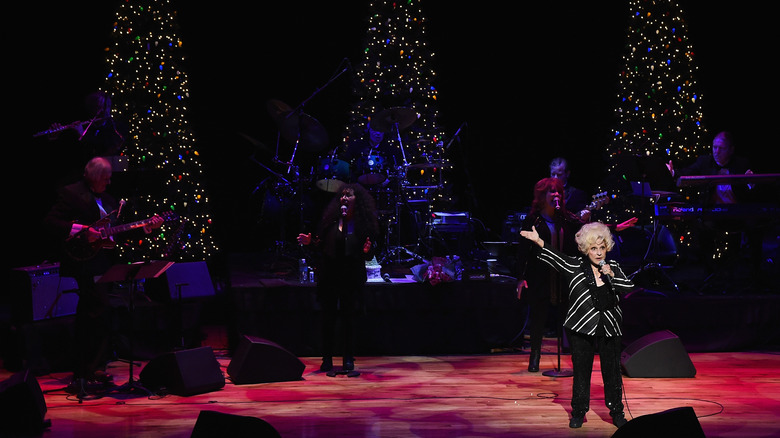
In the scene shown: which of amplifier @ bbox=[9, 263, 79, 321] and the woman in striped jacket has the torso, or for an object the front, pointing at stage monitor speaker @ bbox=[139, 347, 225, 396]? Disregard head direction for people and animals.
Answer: the amplifier

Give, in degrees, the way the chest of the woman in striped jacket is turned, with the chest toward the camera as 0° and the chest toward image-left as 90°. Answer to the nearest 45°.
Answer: approximately 0°

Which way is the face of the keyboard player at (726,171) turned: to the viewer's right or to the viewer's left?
to the viewer's left

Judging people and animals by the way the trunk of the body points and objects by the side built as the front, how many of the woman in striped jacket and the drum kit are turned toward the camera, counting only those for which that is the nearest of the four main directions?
2
